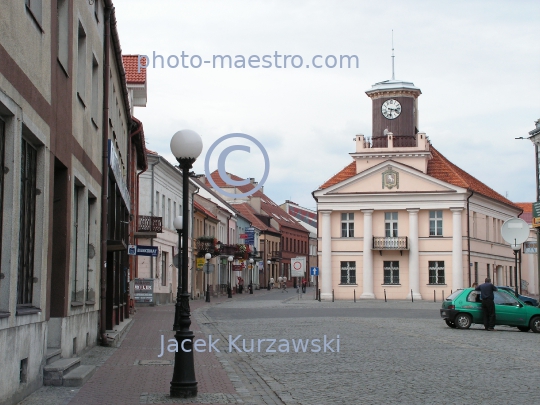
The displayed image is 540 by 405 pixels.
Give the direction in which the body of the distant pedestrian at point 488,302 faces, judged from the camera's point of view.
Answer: away from the camera

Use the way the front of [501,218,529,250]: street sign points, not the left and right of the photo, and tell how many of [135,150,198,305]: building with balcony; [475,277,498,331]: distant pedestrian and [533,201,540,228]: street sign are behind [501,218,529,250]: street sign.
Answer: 1

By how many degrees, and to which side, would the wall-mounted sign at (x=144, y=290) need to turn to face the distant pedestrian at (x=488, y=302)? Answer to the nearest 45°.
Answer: approximately 45° to its left

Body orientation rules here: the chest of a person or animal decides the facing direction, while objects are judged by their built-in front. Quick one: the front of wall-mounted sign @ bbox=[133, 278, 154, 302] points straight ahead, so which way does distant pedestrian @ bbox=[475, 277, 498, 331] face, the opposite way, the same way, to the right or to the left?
the opposite way

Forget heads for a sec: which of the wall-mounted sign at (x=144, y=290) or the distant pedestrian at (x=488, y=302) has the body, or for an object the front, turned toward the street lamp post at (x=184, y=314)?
the wall-mounted sign
